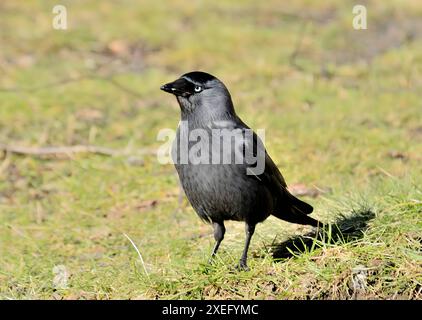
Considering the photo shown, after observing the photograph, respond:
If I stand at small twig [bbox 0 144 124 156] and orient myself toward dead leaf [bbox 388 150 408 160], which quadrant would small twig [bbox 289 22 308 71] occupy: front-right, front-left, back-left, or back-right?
front-left

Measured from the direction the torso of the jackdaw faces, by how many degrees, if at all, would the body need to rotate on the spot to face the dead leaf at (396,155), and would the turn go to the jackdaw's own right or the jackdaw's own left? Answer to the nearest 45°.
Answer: approximately 180°

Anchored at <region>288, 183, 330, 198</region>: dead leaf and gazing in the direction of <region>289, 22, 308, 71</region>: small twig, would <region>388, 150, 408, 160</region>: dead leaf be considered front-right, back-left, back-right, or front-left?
front-right

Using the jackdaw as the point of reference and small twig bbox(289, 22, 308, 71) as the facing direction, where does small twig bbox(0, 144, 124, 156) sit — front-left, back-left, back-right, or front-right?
front-left

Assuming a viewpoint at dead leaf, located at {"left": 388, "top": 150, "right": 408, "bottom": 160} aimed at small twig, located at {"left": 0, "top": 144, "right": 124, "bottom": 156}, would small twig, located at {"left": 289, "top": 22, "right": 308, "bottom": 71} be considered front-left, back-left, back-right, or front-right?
front-right

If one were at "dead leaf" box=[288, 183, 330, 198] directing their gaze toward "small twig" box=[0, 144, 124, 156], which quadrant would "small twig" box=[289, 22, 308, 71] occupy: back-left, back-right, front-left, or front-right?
front-right

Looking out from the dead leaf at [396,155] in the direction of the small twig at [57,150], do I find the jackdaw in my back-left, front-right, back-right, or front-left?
front-left

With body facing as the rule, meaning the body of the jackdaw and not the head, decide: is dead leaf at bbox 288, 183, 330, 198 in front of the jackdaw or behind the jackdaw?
behind

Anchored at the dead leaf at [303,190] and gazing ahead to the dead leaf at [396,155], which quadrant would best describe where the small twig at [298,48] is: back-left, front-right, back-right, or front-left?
front-left

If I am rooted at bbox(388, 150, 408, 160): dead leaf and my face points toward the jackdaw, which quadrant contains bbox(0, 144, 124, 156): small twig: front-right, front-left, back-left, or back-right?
front-right

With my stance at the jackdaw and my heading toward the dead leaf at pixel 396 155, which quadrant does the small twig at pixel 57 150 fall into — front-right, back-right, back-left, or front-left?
front-left

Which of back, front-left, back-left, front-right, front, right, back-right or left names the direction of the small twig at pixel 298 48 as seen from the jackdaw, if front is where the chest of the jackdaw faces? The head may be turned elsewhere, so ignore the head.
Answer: back-right

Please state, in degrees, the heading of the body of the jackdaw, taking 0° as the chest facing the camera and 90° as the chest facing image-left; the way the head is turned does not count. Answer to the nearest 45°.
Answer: approximately 45°

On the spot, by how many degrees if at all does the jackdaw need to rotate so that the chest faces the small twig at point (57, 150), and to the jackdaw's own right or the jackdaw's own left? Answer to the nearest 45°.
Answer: approximately 90° to the jackdaw's own right
